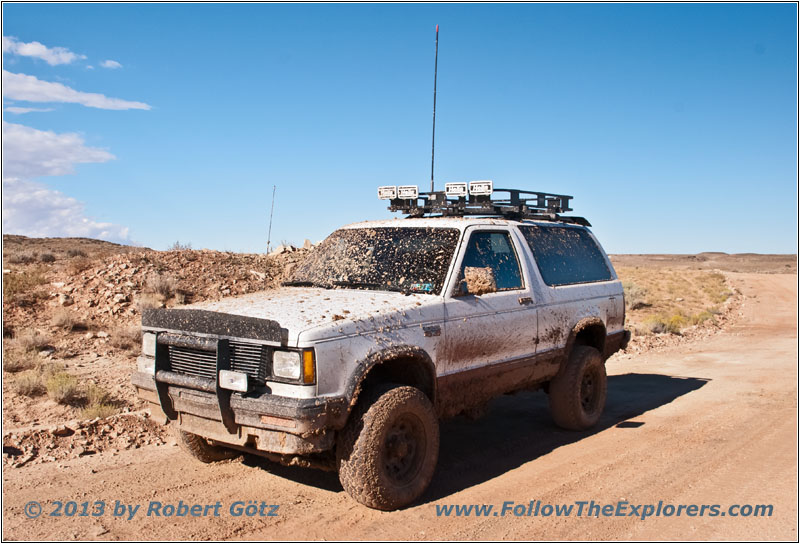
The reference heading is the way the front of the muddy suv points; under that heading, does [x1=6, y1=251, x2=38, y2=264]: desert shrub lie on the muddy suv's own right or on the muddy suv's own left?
on the muddy suv's own right

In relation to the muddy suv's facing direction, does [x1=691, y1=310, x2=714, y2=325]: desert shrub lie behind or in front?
behind

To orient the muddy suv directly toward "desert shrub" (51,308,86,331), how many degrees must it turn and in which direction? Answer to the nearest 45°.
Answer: approximately 90° to its right

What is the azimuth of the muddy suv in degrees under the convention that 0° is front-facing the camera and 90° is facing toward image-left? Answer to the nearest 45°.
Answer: approximately 45°

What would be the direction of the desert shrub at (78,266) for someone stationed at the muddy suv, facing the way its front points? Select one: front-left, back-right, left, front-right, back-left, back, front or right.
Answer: right

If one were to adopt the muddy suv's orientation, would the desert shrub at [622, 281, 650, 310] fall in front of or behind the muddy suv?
behind

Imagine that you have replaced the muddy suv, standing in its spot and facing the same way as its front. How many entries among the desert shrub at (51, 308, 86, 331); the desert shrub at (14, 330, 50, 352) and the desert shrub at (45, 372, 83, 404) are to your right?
3

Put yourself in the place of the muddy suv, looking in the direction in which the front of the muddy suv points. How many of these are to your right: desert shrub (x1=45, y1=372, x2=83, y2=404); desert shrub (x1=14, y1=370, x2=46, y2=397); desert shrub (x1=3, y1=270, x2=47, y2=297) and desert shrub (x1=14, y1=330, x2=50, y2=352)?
4

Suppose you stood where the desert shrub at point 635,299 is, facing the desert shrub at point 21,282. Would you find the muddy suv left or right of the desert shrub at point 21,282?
left

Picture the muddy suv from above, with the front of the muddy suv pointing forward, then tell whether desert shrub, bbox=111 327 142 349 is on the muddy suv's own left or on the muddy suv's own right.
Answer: on the muddy suv's own right

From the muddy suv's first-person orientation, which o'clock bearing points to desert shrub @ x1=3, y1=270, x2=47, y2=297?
The desert shrub is roughly at 3 o'clock from the muddy suv.

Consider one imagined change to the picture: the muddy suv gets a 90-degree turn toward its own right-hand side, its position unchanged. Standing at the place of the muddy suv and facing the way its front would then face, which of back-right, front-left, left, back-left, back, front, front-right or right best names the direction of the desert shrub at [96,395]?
front

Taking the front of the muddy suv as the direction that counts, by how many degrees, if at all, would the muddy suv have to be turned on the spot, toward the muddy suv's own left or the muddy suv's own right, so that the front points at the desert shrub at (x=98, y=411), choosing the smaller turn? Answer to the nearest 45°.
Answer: approximately 90° to the muddy suv's own right
